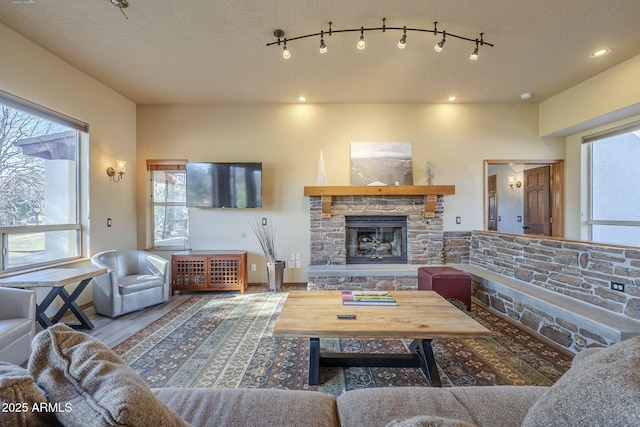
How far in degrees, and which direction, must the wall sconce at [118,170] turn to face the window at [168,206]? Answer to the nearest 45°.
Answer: approximately 45° to its left

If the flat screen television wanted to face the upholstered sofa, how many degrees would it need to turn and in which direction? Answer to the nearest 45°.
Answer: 0° — it already faces it

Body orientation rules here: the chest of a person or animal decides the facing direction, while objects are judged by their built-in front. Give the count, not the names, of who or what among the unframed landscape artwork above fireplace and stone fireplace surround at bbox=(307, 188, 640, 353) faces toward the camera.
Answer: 2

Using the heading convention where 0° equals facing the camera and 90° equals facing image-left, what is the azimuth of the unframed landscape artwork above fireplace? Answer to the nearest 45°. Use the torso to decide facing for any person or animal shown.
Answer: approximately 0°

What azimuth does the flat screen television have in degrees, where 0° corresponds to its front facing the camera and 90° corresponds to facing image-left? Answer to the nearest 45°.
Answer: approximately 0°

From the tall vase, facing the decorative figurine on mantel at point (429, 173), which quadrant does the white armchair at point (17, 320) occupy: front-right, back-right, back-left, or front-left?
back-right

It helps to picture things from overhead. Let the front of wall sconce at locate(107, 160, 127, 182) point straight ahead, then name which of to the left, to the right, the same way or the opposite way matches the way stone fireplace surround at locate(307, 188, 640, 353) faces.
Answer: to the right
